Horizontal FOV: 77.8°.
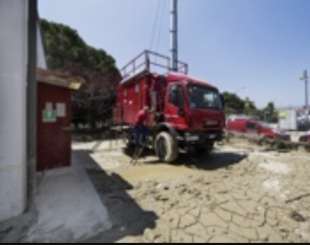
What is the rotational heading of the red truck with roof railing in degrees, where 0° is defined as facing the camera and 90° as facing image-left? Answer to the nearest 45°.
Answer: approximately 315°

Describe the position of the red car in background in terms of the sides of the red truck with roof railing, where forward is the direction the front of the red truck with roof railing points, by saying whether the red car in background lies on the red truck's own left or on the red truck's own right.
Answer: on the red truck's own left

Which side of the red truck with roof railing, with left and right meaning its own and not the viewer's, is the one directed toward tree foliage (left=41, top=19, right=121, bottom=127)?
back
